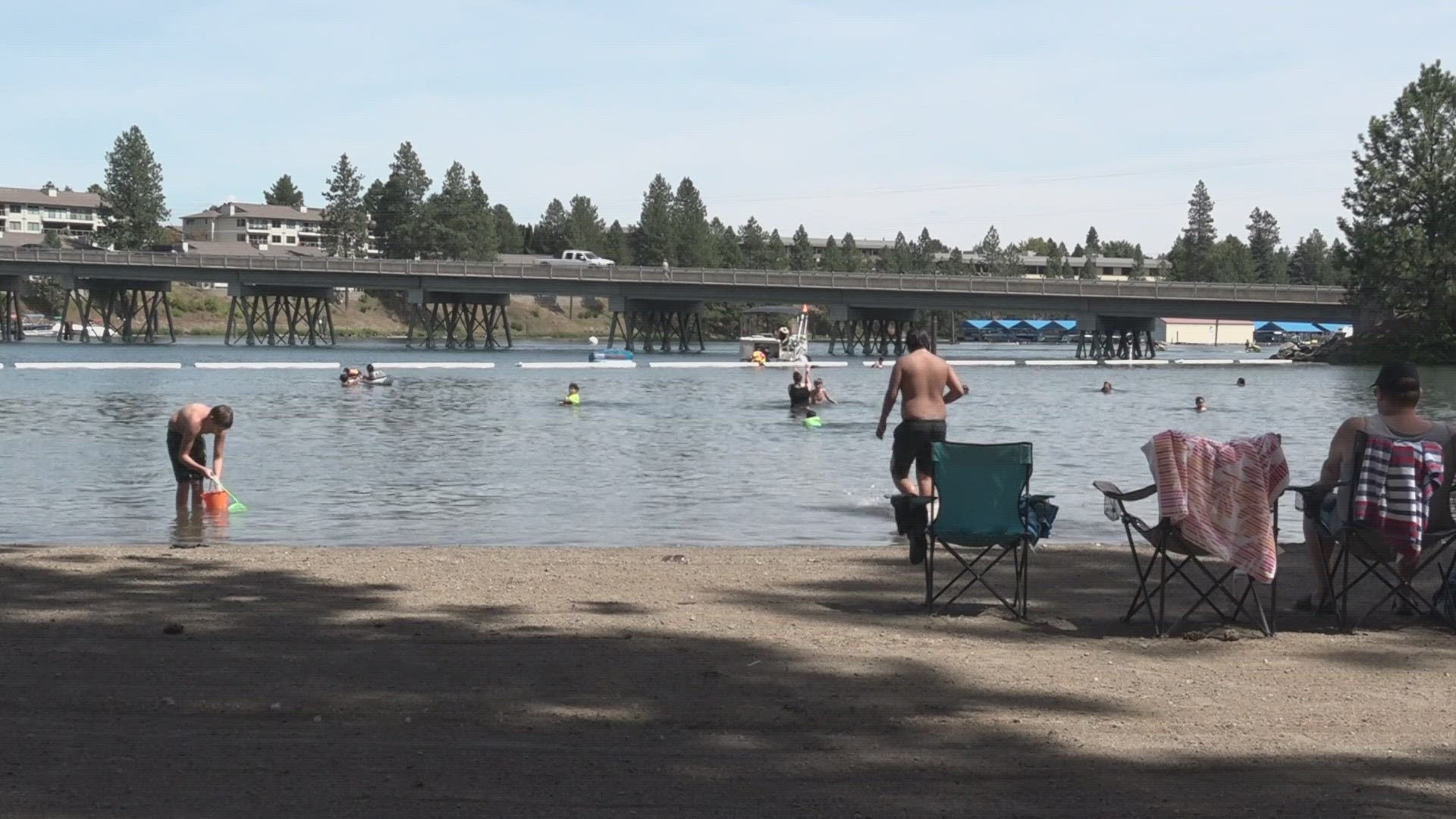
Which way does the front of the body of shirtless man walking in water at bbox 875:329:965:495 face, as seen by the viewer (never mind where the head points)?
away from the camera

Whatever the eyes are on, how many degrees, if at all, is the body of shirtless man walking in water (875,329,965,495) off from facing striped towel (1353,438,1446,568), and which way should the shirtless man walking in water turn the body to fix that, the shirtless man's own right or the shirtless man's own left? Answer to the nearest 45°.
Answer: approximately 135° to the shirtless man's own right

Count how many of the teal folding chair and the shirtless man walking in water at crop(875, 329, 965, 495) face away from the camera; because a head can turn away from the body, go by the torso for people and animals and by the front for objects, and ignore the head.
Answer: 2

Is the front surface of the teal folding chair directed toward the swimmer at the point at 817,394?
yes

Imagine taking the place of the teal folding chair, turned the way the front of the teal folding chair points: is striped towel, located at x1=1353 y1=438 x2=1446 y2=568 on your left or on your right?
on your right

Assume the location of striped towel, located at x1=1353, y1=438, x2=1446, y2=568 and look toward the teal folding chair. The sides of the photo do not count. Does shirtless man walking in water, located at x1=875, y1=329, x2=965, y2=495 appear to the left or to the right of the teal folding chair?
right

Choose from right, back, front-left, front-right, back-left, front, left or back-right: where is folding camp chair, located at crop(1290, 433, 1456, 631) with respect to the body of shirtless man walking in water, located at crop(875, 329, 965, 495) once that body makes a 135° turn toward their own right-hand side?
front

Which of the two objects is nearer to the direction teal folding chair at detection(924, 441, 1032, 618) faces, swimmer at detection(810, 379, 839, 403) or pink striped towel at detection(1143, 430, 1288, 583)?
the swimmer

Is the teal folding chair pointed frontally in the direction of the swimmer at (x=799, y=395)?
yes

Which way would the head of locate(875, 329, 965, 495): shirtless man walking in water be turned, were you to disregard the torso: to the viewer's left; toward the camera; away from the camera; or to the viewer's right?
away from the camera

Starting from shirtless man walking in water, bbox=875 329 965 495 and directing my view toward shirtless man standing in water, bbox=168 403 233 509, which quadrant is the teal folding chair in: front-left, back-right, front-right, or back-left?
back-left

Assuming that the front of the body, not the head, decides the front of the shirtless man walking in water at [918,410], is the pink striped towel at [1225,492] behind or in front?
behind

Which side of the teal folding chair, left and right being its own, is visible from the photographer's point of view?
back

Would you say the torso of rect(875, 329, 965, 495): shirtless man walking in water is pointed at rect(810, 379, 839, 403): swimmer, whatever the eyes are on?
yes

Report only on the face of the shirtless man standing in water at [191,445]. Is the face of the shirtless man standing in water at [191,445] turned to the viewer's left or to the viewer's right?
to the viewer's right

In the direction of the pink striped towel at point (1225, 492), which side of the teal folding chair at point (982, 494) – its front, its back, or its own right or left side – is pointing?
right
